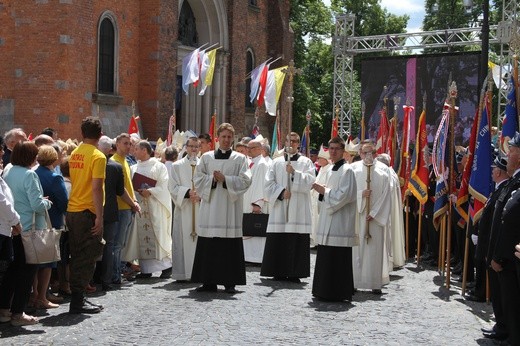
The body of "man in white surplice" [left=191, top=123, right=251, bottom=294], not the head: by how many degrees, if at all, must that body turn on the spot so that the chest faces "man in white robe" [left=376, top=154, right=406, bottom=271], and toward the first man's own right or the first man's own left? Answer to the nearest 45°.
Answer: approximately 135° to the first man's own left

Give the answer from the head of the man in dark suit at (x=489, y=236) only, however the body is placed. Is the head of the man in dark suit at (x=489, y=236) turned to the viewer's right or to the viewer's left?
to the viewer's left

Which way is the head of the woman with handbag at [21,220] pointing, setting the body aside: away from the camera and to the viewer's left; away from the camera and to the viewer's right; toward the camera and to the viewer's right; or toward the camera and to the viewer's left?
away from the camera and to the viewer's right

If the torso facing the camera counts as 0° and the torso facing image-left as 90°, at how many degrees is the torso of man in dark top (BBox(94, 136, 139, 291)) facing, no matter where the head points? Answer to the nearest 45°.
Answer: approximately 270°

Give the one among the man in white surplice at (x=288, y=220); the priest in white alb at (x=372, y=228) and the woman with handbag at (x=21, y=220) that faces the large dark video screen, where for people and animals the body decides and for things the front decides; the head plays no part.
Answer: the woman with handbag

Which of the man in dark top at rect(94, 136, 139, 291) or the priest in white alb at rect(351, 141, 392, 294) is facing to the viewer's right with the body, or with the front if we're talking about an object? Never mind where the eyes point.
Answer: the man in dark top

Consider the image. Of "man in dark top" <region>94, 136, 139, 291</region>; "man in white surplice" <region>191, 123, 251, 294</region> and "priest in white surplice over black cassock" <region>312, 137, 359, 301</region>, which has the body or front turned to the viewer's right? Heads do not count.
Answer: the man in dark top
